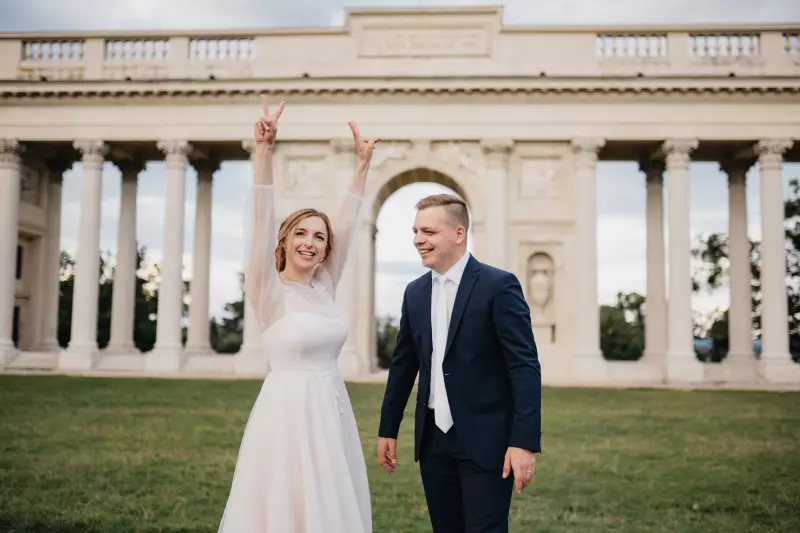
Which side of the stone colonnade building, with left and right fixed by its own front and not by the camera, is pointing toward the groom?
front

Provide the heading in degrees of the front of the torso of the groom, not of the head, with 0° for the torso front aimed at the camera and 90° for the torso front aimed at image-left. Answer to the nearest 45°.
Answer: approximately 45°

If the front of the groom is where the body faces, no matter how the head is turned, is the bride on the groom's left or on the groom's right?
on the groom's right

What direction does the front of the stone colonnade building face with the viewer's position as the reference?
facing the viewer

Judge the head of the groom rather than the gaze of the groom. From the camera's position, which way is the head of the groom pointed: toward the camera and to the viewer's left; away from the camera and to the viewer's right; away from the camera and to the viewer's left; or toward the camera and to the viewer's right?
toward the camera and to the viewer's left

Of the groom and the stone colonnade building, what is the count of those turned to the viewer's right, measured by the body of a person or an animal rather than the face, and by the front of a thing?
0

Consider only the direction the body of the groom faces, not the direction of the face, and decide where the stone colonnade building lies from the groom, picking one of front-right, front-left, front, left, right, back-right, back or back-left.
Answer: back-right

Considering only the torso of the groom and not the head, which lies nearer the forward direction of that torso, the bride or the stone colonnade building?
the bride

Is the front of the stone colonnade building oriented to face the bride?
yes
